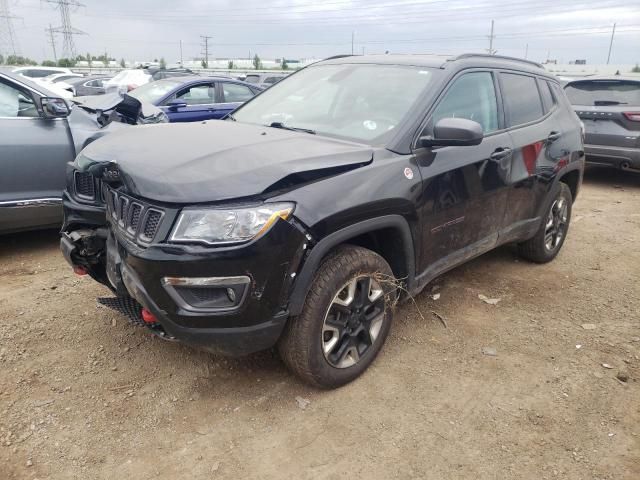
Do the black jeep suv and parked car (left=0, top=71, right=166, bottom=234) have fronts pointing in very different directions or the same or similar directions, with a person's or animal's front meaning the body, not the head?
very different directions

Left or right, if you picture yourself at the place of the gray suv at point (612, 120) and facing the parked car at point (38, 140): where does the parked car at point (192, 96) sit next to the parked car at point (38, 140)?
right

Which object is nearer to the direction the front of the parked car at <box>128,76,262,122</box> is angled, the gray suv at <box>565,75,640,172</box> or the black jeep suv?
the black jeep suv

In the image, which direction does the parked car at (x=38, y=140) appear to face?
to the viewer's right

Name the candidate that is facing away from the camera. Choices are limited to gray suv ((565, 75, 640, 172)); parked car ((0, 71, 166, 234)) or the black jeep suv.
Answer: the gray suv

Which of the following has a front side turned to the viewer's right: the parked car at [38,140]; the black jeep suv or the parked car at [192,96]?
the parked car at [38,140]

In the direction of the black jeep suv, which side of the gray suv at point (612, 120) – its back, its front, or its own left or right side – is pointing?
back

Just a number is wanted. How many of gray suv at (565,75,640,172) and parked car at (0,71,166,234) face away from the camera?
1

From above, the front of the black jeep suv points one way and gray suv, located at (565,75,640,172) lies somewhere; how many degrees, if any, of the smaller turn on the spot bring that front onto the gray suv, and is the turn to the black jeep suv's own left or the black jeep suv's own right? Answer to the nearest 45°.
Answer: approximately 180°

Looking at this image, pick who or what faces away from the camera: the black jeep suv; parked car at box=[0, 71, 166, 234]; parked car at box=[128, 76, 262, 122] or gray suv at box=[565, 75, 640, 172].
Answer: the gray suv

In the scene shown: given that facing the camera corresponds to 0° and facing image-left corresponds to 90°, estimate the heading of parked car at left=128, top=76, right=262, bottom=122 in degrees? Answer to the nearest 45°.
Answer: approximately 45°

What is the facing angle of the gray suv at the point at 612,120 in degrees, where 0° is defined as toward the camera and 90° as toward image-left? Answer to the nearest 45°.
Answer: approximately 180°

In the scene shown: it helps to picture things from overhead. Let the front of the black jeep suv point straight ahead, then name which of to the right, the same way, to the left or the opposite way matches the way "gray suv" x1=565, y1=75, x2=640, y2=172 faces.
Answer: the opposite way

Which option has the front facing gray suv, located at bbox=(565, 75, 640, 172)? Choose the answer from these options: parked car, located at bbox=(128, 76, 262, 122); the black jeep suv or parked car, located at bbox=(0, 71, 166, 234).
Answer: parked car, located at bbox=(0, 71, 166, 234)

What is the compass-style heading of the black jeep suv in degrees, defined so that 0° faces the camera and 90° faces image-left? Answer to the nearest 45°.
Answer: approximately 45°

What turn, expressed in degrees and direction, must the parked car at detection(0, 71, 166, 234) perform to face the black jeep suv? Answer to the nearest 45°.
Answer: approximately 45° to its right

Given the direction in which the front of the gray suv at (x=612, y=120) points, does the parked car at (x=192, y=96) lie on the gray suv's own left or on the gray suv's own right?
on the gray suv's own left

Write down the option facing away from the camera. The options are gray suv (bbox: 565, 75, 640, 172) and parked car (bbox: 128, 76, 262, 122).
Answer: the gray suv
